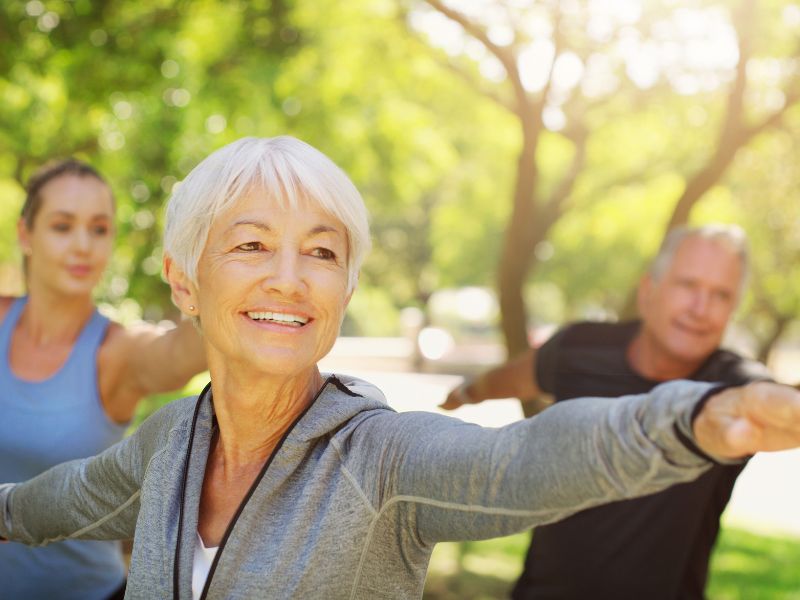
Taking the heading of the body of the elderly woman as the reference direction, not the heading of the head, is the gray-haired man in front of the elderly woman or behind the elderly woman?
behind

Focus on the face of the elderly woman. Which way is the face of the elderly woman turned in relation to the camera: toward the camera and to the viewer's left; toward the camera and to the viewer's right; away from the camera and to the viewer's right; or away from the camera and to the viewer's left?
toward the camera and to the viewer's right

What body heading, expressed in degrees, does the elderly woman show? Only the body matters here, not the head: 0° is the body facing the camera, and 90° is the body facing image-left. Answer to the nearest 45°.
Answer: approximately 45°
